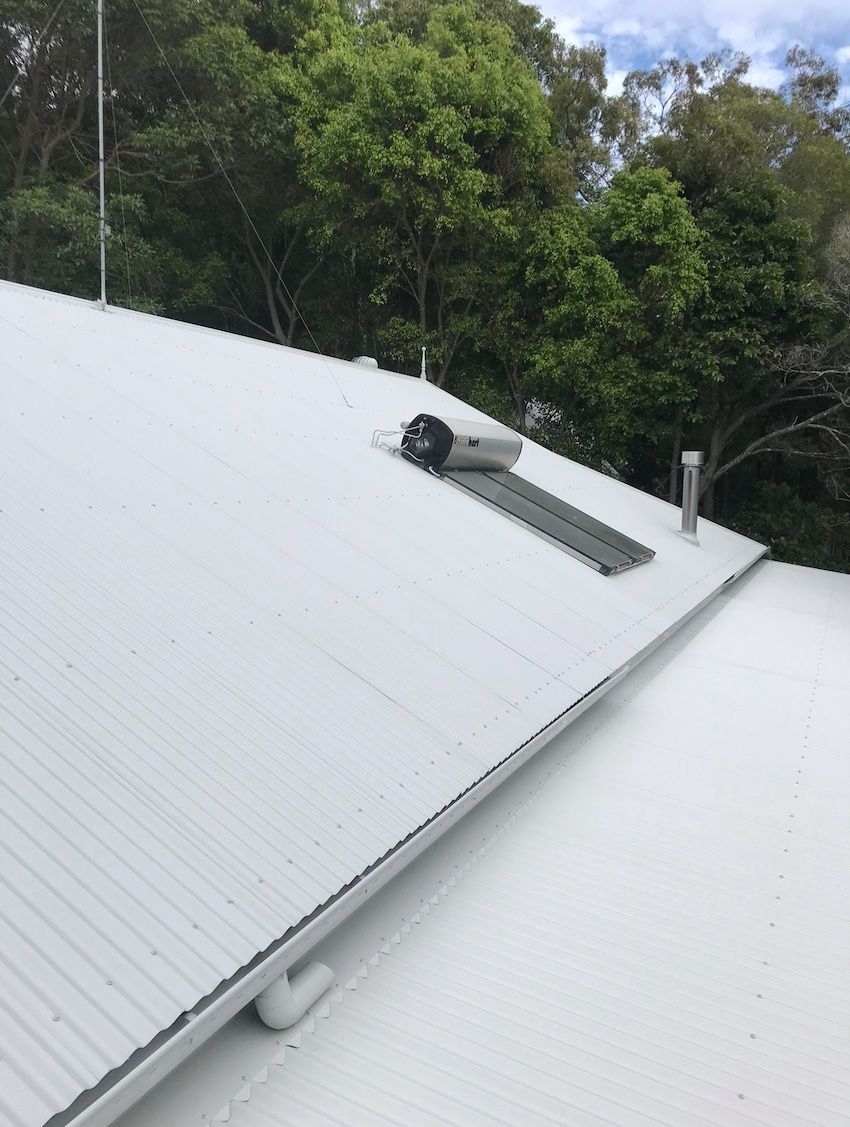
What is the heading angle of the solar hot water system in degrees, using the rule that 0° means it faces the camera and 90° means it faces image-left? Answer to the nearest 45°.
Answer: approximately 315°

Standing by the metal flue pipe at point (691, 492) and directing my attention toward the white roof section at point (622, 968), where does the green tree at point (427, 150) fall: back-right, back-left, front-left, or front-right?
back-right

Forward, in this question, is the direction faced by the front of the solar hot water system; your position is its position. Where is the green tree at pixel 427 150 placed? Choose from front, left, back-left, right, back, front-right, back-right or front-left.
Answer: back-left

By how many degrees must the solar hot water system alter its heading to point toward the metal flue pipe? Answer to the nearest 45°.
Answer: approximately 90° to its left

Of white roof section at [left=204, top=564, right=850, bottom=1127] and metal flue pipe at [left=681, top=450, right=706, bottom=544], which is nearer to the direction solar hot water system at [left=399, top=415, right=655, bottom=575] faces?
the white roof section

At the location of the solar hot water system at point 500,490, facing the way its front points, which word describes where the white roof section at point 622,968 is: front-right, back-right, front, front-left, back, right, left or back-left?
front-right
